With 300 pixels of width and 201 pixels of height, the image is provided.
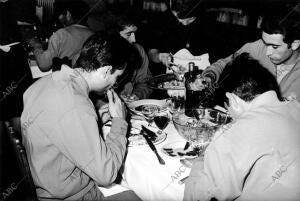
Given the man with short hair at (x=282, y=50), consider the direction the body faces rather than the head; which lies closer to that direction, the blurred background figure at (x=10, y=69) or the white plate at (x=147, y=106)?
the white plate

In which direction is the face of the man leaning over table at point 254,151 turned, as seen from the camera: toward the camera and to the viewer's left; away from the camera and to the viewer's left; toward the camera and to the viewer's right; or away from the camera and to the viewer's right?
away from the camera and to the viewer's left

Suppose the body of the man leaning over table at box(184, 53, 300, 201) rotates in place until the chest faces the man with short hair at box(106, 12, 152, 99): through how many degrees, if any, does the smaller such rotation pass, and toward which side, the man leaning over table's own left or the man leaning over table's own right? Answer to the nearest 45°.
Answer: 0° — they already face them

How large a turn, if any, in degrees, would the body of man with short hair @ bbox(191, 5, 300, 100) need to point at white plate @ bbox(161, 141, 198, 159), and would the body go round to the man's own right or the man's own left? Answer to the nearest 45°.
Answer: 0° — they already face it

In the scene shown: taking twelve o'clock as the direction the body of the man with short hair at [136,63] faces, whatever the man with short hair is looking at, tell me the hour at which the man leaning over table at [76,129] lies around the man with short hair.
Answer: The man leaning over table is roughly at 2 o'clock from the man with short hair.

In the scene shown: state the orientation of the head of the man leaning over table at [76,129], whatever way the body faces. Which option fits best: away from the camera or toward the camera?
away from the camera

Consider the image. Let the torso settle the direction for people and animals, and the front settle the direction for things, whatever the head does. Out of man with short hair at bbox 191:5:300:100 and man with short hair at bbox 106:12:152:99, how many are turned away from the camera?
0

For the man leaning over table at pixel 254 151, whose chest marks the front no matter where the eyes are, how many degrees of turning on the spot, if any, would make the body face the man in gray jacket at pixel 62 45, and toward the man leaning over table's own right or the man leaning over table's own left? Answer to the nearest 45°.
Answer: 0° — they already face them

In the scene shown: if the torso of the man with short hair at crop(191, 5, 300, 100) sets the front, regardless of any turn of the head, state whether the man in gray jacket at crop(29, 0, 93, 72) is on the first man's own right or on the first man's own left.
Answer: on the first man's own right

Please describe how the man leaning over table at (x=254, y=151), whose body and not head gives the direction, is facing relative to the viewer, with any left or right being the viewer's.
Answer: facing away from the viewer and to the left of the viewer

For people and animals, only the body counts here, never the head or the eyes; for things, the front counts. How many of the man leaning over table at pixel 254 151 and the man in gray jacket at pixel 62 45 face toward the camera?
0

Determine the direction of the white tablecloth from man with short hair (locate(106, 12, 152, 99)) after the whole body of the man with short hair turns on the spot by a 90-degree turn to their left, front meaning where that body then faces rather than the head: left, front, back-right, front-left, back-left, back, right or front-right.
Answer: back-right

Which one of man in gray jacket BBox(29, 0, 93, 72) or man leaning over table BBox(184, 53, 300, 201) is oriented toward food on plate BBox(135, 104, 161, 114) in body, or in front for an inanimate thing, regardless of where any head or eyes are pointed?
the man leaning over table
